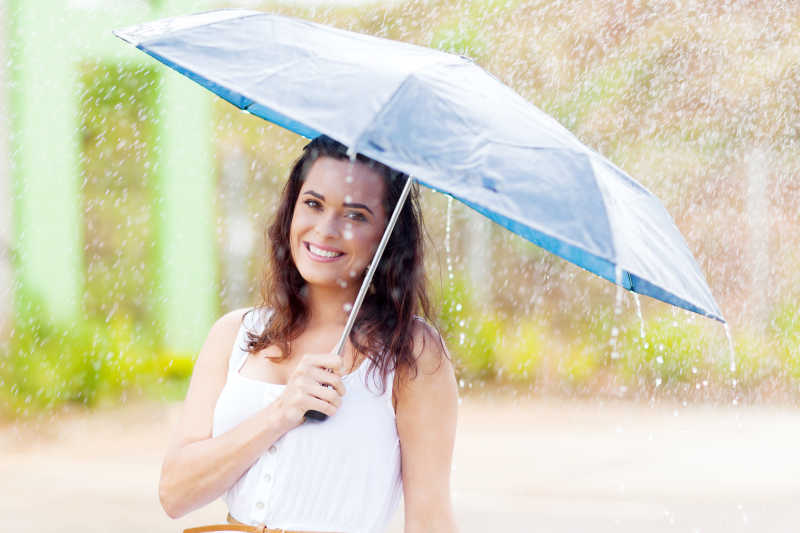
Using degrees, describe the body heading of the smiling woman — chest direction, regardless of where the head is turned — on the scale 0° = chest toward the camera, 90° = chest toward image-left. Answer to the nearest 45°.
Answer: approximately 45°
